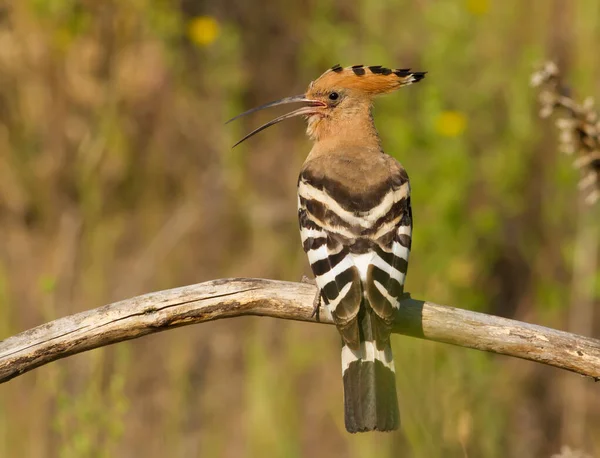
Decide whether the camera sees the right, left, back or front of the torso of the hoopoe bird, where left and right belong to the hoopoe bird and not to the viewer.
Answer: back

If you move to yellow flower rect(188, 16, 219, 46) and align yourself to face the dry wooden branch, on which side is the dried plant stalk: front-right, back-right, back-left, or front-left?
front-left
